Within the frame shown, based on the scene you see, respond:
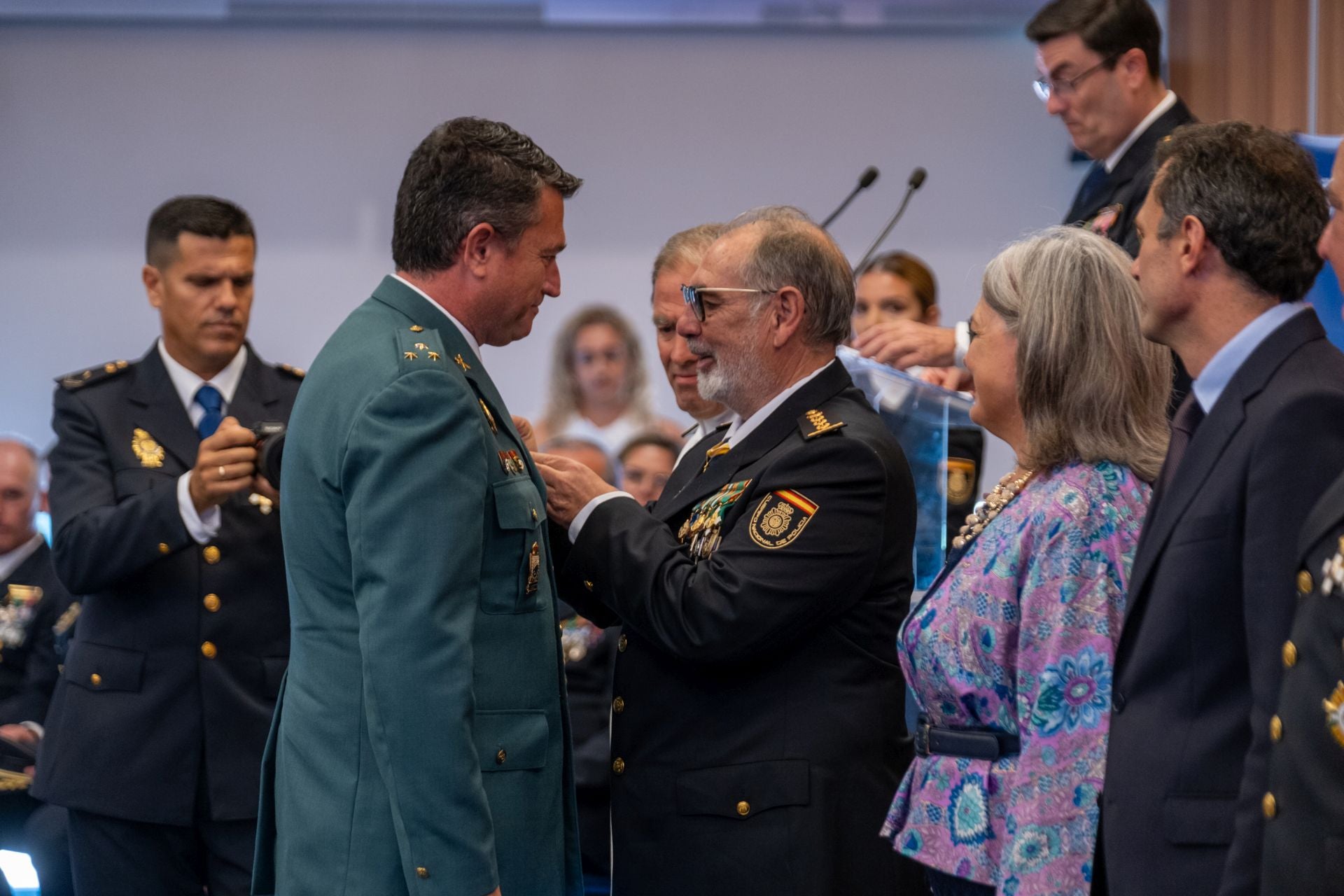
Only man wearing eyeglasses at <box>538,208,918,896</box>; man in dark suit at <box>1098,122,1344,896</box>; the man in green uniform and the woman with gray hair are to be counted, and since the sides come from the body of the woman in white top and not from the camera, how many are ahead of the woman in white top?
4

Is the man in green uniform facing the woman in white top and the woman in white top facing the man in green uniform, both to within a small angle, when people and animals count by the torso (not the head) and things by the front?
no

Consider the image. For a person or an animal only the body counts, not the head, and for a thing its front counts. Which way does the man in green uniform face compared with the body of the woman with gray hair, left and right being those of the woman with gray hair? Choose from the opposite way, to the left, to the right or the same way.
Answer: the opposite way

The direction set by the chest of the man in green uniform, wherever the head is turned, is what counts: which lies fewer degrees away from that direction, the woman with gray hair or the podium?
the woman with gray hair

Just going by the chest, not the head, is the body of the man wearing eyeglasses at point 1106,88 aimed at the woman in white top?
no

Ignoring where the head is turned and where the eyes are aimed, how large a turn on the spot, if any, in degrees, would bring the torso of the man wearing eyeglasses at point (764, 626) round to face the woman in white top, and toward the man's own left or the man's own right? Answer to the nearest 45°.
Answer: approximately 90° to the man's own right

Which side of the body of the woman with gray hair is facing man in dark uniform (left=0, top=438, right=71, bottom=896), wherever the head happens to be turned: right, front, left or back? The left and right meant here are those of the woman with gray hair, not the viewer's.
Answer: front

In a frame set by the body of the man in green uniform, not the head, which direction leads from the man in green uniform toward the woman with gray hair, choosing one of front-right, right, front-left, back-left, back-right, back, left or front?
front

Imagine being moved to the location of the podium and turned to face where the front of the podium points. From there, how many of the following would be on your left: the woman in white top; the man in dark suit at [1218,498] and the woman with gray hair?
2

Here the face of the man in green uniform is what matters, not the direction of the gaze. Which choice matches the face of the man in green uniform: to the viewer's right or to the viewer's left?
to the viewer's right

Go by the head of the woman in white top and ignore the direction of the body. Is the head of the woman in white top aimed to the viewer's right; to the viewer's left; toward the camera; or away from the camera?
toward the camera

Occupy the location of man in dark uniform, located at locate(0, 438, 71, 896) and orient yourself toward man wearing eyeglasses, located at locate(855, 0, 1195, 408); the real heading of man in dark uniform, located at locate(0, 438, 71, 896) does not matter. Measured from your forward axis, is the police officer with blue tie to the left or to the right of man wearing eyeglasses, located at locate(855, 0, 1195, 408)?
right

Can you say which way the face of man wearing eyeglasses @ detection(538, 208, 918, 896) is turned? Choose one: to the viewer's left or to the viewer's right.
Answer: to the viewer's left

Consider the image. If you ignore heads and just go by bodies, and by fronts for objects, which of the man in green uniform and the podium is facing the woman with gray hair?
the man in green uniform

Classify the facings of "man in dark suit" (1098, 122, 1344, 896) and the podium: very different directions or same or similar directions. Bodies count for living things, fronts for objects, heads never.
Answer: same or similar directions

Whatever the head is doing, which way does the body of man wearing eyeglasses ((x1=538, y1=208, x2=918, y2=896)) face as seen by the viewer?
to the viewer's left

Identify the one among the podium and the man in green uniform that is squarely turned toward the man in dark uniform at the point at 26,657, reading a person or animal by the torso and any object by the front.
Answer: the podium

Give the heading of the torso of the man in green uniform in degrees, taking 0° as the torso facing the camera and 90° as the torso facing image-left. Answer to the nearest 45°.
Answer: approximately 270°

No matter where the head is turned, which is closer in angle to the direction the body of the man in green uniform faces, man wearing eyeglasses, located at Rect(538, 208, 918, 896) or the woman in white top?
the man wearing eyeglasses

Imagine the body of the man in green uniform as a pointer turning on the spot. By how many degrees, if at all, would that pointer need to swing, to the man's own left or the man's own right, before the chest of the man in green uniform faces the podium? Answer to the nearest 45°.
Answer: approximately 45° to the man's own left
